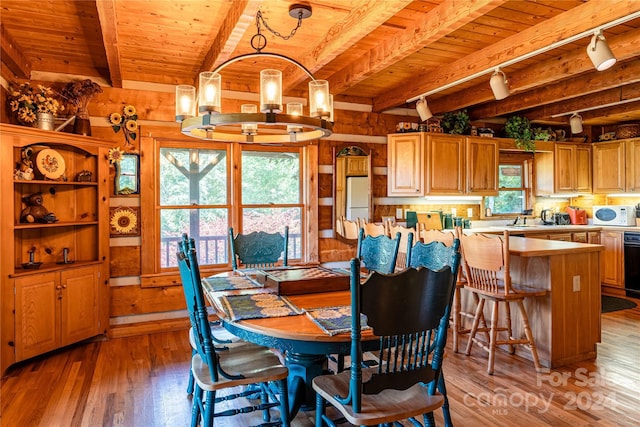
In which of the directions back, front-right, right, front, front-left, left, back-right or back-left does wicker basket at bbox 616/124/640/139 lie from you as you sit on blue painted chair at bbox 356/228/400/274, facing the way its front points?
back

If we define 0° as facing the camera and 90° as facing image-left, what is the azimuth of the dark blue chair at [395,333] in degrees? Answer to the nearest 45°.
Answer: approximately 135°

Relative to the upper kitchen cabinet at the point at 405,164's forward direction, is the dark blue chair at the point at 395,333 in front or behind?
in front

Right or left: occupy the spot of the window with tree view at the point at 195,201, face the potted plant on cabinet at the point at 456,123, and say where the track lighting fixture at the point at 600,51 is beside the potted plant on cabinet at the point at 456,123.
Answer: right

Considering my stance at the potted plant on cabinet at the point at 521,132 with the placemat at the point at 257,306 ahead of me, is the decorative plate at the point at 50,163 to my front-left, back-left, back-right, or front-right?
front-right

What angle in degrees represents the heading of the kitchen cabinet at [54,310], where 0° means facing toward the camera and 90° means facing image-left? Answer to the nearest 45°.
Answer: approximately 315°

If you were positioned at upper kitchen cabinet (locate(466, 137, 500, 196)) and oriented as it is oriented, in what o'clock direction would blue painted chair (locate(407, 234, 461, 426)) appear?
The blue painted chair is roughly at 12 o'clock from the upper kitchen cabinet.

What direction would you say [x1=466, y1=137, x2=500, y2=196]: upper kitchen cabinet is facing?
toward the camera

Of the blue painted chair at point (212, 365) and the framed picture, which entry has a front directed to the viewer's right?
the blue painted chair

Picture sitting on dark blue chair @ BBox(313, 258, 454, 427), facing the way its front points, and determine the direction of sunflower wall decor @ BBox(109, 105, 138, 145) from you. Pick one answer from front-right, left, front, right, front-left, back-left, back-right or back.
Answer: front

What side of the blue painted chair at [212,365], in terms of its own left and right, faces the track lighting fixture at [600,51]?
front

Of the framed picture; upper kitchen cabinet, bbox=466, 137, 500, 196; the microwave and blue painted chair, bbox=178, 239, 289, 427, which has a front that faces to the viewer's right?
the blue painted chair

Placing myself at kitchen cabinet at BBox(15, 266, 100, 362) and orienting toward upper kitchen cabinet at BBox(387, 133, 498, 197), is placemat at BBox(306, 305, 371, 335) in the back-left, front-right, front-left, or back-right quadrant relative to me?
front-right

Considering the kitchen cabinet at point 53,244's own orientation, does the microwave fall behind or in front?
in front

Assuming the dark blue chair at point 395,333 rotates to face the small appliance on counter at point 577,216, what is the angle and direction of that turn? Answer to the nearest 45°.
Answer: approximately 90° to its right
